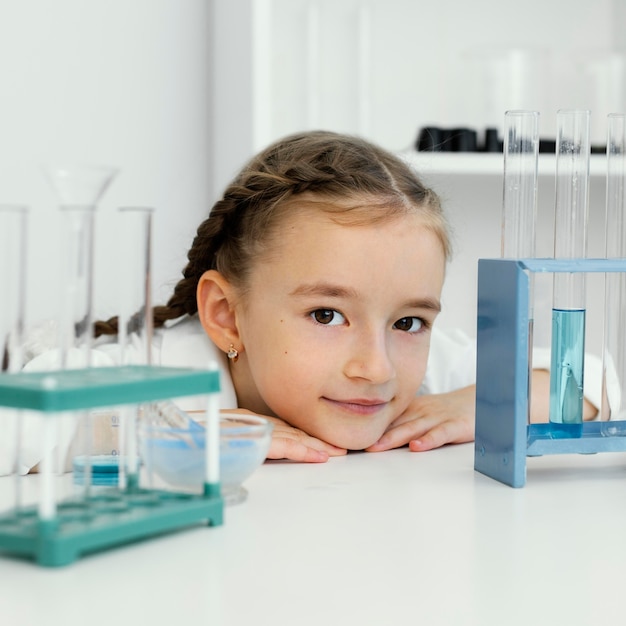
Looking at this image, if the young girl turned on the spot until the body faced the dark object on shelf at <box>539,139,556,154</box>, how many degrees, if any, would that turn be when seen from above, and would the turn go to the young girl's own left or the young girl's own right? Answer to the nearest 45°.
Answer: approximately 90° to the young girl's own left

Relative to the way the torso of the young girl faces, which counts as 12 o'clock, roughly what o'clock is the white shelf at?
The white shelf is roughly at 8 o'clock from the young girl.

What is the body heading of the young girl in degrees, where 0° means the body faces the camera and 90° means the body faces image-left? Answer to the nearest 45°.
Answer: approximately 315°

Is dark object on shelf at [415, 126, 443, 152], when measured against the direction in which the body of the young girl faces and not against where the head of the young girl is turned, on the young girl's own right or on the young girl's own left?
on the young girl's own left

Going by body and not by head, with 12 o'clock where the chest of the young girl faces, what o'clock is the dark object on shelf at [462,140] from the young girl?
The dark object on shelf is roughly at 8 o'clock from the young girl.
